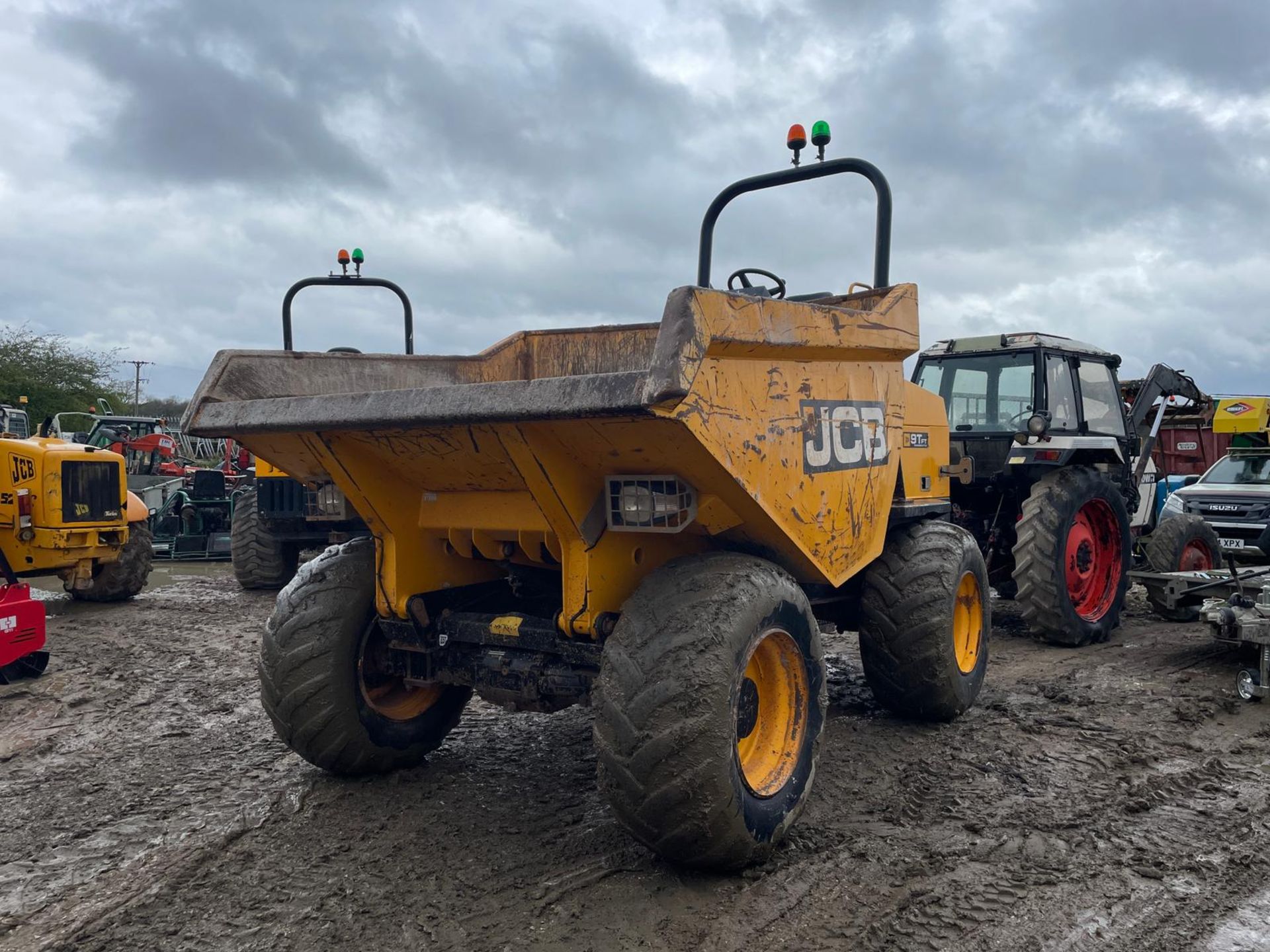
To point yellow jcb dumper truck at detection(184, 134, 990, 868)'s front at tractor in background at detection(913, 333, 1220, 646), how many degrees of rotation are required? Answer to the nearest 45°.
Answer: approximately 180°

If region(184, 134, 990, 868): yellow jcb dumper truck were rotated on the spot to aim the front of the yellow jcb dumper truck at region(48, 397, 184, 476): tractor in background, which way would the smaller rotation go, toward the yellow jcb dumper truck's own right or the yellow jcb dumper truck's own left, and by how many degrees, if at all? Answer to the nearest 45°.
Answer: approximately 90° to the yellow jcb dumper truck's own right

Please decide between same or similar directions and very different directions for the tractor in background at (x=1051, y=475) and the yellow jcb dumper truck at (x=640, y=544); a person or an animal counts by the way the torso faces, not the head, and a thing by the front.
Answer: very different directions

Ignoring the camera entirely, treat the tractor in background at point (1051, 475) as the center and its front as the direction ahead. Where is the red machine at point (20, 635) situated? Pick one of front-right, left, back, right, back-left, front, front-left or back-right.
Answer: back

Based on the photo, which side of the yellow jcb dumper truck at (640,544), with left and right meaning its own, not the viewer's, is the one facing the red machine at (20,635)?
right

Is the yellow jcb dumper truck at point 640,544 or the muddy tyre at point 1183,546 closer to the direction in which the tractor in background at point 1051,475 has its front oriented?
the muddy tyre

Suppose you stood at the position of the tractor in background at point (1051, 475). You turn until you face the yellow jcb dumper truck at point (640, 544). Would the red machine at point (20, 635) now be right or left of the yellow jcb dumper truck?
right

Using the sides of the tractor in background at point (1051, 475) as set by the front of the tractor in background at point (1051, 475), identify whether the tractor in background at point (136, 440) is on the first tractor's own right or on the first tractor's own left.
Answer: on the first tractor's own left

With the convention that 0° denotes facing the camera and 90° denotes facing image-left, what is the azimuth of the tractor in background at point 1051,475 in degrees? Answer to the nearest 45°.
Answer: approximately 225°

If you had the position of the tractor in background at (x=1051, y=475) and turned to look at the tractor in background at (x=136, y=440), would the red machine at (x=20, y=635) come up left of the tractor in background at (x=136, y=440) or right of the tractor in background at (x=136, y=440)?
left

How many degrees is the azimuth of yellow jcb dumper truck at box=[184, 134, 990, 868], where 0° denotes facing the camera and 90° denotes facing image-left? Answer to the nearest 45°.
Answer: approximately 45°

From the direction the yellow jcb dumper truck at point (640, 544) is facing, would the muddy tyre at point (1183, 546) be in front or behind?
behind
